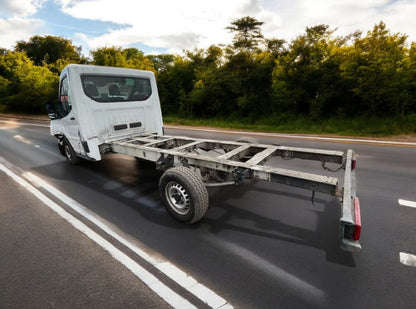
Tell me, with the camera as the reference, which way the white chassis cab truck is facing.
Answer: facing away from the viewer and to the left of the viewer

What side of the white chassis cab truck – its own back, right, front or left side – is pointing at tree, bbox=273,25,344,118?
right

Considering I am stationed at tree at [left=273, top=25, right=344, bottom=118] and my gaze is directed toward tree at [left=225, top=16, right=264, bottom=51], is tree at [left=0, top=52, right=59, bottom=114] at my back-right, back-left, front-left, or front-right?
front-left

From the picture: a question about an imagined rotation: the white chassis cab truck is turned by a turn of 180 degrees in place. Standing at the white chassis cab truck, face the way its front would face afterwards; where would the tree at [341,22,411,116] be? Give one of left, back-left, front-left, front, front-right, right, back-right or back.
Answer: left

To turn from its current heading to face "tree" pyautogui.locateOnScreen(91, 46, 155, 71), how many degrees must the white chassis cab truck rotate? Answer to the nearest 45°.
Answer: approximately 45° to its right

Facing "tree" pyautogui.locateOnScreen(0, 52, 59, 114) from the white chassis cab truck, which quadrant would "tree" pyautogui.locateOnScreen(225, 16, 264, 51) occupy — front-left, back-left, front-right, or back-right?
front-right

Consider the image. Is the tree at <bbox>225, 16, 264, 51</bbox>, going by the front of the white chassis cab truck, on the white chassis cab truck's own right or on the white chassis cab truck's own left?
on the white chassis cab truck's own right

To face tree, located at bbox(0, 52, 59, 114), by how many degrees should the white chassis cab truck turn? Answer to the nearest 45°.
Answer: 0° — it already faces it
